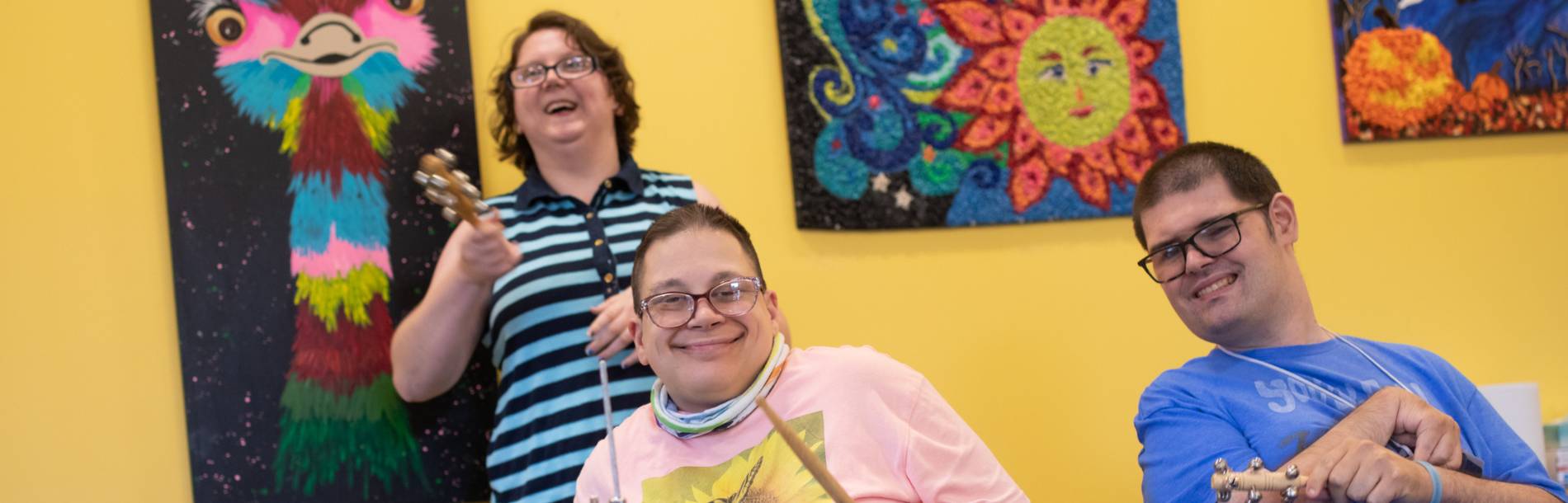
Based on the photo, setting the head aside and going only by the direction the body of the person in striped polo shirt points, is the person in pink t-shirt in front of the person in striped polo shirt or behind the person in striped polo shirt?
in front

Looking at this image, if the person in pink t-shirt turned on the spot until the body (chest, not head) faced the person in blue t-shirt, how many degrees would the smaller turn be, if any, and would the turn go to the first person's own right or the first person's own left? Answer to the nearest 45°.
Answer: approximately 90° to the first person's own left

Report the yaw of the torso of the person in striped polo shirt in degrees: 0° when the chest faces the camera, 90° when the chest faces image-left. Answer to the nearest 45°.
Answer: approximately 0°

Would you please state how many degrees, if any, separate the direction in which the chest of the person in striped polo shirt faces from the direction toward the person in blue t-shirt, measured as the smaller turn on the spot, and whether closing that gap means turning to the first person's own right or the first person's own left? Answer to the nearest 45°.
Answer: approximately 45° to the first person's own left

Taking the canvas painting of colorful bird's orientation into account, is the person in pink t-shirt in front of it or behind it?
in front

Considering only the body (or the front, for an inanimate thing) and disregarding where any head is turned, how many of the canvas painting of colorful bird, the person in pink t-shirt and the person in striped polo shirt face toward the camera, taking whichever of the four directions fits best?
3

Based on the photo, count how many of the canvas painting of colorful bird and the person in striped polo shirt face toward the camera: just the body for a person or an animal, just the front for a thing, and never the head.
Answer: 2

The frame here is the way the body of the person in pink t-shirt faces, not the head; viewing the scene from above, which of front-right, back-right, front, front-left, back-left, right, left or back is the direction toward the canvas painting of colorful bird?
back-right

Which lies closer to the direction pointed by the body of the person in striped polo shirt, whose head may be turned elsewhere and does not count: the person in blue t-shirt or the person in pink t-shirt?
the person in pink t-shirt
